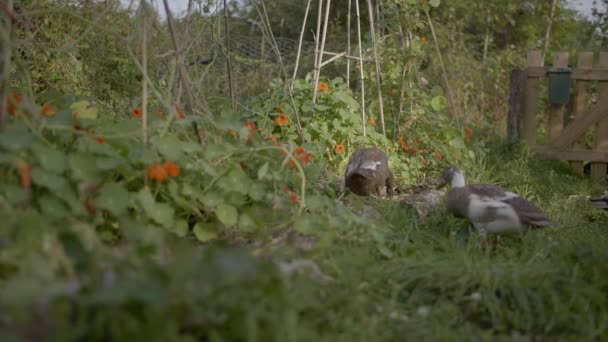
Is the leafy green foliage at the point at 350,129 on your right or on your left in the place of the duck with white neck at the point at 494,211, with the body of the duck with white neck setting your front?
on your right

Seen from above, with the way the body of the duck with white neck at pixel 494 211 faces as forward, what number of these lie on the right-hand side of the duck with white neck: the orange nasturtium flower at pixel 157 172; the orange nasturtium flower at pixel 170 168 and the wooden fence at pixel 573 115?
1

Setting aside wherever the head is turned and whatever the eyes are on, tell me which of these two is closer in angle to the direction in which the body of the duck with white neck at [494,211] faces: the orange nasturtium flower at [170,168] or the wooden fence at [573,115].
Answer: the orange nasturtium flower

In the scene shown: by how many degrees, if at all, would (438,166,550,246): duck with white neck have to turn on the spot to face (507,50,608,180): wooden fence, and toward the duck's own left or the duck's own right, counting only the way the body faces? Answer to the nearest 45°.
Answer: approximately 90° to the duck's own right

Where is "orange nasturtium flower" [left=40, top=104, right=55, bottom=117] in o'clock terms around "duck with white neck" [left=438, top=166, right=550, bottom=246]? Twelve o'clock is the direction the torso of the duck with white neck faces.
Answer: The orange nasturtium flower is roughly at 11 o'clock from the duck with white neck.

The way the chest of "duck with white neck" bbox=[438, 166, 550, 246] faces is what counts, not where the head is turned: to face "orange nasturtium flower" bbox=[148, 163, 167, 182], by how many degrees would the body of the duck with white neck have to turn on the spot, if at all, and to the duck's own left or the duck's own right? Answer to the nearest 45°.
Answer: approximately 45° to the duck's own left

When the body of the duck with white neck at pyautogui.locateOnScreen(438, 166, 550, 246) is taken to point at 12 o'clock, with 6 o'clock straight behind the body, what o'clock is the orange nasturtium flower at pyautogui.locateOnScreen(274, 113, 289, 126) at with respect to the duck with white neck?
The orange nasturtium flower is roughly at 1 o'clock from the duck with white neck.

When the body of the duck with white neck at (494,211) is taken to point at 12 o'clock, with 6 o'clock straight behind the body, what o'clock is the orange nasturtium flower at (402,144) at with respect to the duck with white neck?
The orange nasturtium flower is roughly at 2 o'clock from the duck with white neck.

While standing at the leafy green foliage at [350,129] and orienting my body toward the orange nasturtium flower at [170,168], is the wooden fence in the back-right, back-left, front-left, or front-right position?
back-left

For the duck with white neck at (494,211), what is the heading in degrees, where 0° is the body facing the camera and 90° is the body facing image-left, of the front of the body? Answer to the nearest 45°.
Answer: approximately 90°
